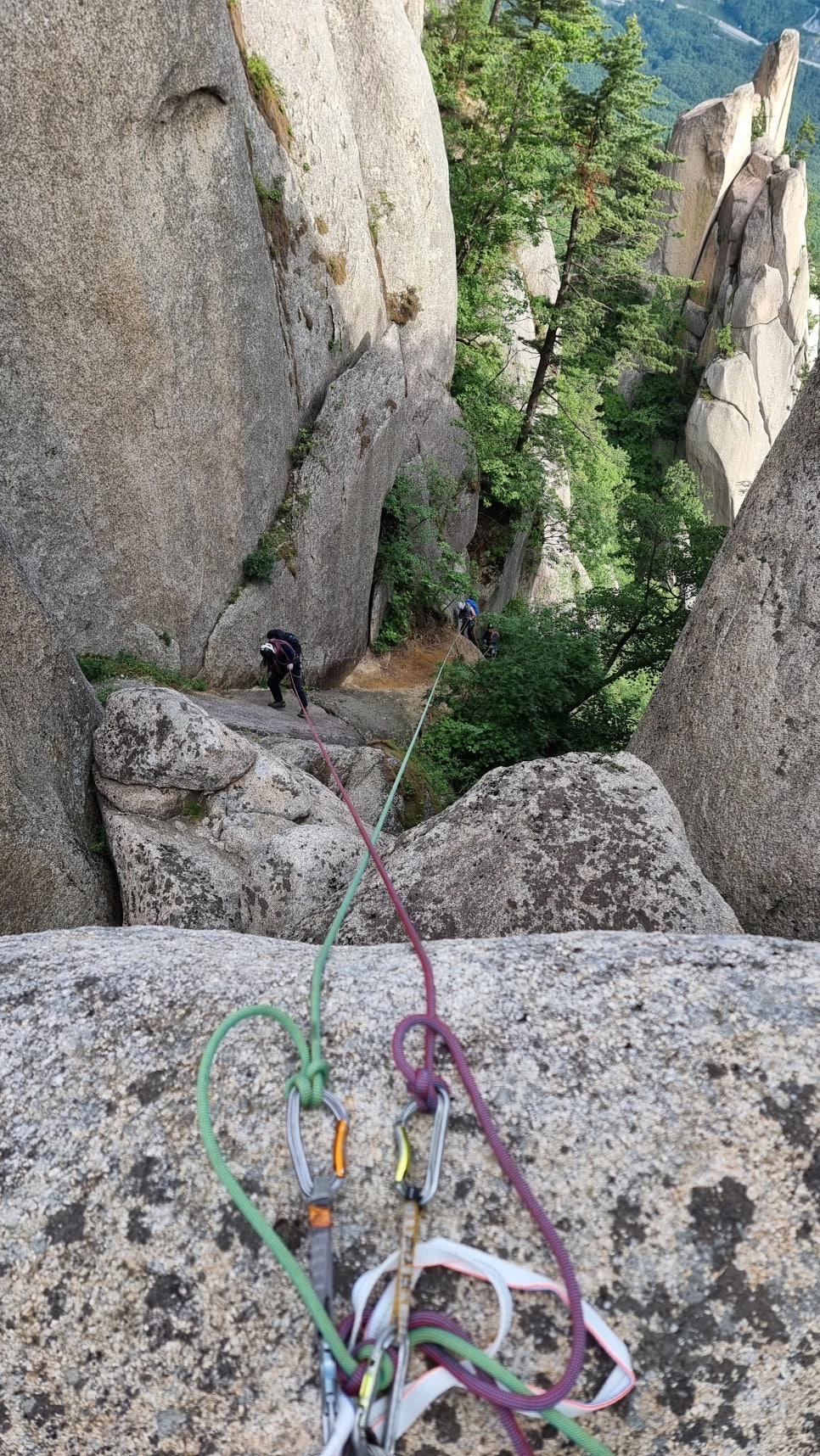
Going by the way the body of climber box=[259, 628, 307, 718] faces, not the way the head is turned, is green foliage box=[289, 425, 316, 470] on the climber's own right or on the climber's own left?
on the climber's own right

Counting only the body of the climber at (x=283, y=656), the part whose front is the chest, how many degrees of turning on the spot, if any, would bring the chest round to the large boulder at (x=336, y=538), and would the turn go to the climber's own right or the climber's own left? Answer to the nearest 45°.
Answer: approximately 135° to the climber's own right

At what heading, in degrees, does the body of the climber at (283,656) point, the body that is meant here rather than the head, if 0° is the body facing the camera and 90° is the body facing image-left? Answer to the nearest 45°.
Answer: approximately 45°

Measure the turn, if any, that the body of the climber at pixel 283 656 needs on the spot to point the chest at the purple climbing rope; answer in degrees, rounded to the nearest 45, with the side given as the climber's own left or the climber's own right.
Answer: approximately 45° to the climber's own left
